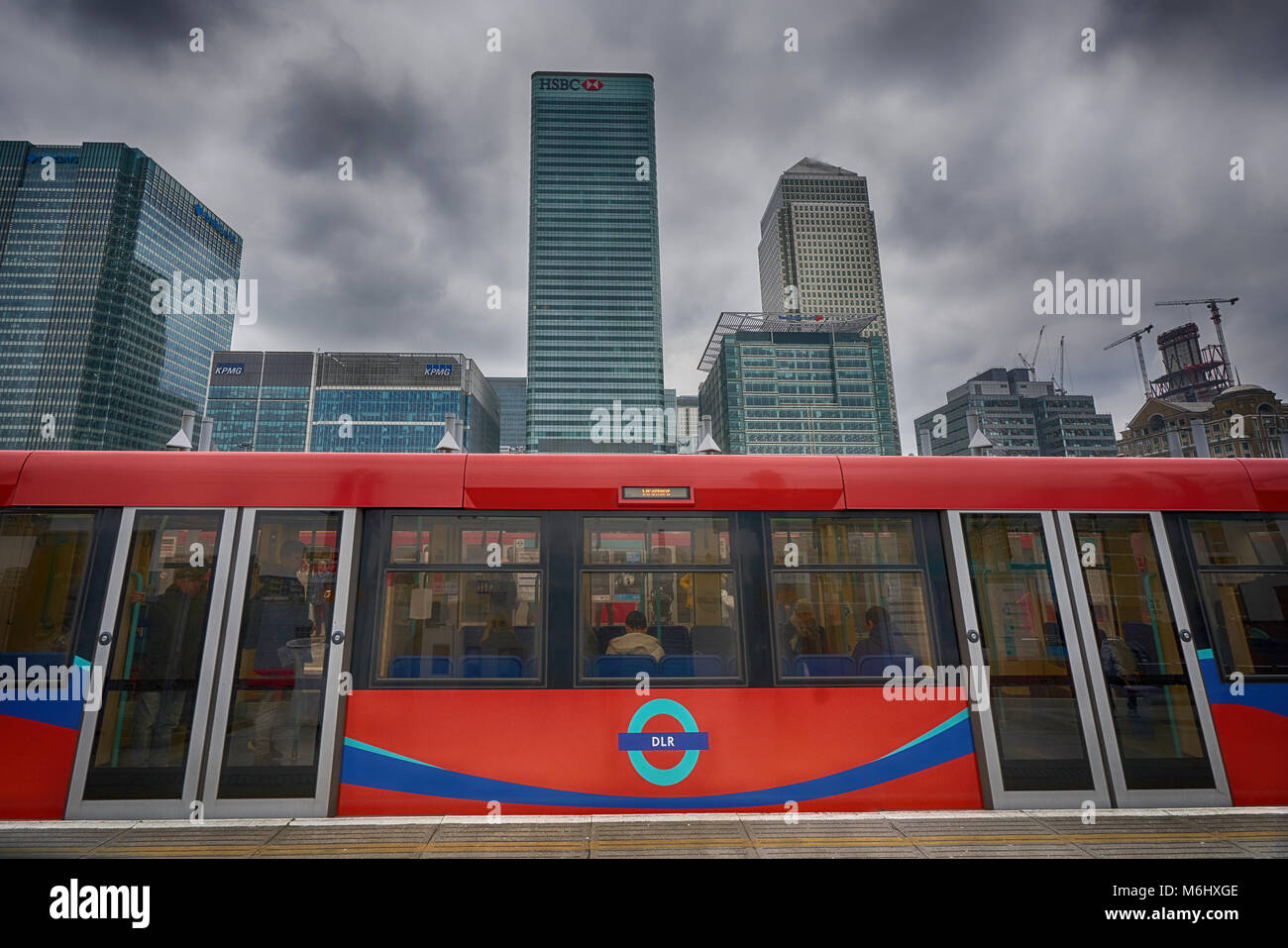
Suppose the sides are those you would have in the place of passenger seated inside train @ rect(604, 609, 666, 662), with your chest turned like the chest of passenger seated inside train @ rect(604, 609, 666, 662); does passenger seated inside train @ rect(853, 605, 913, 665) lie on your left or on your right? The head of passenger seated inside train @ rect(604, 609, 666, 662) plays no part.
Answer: on your right

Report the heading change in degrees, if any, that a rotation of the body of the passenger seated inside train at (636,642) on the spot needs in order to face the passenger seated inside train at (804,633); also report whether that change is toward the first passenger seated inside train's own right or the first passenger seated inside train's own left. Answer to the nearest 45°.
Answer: approximately 90° to the first passenger seated inside train's own right

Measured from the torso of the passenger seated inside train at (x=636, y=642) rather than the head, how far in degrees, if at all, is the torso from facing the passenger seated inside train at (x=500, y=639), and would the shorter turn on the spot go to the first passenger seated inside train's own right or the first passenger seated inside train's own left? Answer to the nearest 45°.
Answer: approximately 90° to the first passenger seated inside train's own left

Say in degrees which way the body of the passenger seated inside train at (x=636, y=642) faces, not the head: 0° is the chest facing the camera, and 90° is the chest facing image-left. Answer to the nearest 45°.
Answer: approximately 180°

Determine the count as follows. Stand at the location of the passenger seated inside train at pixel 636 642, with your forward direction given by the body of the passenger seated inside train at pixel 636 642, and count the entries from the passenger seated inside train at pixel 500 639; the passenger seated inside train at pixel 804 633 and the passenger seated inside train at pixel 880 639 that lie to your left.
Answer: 1
